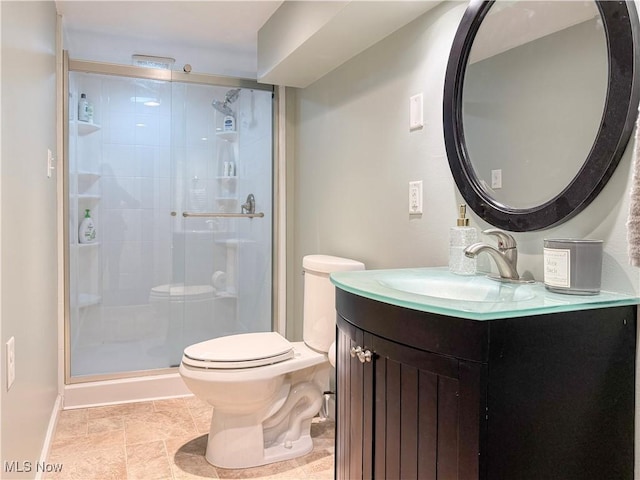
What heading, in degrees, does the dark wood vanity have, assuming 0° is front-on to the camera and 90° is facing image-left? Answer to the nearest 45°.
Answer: approximately 45°

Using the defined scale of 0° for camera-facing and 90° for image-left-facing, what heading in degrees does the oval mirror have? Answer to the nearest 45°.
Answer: approximately 45°

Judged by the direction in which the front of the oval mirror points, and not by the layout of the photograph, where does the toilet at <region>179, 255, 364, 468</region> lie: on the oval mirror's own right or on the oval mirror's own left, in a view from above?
on the oval mirror's own right

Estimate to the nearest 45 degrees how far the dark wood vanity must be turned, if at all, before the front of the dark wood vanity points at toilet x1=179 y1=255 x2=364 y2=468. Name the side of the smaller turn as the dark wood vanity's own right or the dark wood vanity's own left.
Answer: approximately 90° to the dark wood vanity's own right
